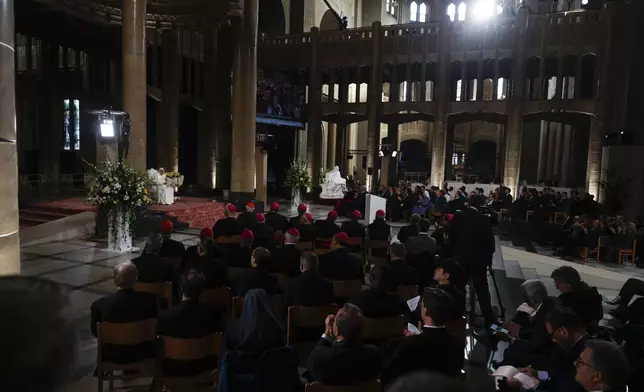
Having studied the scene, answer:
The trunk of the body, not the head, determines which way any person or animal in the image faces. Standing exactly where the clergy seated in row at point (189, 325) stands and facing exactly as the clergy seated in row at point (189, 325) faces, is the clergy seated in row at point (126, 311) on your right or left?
on your left

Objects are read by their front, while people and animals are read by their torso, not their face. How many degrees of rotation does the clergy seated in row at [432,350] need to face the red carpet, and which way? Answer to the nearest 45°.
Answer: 0° — they already face it

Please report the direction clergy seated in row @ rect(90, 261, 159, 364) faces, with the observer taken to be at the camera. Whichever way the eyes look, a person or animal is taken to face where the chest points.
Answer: facing away from the viewer

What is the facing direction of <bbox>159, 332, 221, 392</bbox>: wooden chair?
away from the camera

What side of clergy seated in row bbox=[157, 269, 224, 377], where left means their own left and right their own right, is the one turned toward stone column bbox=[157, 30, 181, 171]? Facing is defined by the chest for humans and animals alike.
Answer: front

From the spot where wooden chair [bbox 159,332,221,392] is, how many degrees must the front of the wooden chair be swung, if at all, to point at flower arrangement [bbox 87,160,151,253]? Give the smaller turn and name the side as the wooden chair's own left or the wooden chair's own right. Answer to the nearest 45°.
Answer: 0° — it already faces it

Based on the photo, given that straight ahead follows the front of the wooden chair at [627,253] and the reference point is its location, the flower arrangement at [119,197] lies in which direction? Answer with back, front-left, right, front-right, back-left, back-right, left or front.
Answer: front-left

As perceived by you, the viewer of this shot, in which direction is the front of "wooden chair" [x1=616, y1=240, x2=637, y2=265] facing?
facing to the left of the viewer

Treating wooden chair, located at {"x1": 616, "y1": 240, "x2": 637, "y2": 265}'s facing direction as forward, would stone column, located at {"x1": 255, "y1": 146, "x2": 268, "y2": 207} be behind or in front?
in front

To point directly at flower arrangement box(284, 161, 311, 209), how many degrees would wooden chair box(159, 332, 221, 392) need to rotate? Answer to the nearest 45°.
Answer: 0° — it already faces it

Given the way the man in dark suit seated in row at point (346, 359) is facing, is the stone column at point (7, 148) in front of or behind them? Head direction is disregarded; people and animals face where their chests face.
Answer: in front

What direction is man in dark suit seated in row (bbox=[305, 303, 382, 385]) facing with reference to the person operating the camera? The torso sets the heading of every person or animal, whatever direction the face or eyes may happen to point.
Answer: facing away from the viewer and to the left of the viewer

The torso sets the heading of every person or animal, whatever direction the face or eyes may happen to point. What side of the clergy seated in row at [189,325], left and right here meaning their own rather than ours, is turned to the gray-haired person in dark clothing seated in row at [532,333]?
right

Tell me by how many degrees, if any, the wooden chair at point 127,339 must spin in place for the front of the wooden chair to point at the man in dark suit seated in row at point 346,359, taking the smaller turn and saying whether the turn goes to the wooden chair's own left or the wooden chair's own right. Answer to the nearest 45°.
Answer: approximately 135° to the wooden chair's own right

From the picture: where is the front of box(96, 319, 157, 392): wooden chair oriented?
away from the camera

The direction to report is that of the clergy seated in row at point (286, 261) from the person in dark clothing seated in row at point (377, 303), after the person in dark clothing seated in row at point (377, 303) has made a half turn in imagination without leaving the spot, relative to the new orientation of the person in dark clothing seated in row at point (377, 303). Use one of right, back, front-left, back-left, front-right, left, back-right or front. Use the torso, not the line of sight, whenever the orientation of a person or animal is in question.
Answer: back-right

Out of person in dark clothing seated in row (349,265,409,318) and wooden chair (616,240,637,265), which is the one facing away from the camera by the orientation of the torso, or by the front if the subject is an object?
the person in dark clothing seated in row

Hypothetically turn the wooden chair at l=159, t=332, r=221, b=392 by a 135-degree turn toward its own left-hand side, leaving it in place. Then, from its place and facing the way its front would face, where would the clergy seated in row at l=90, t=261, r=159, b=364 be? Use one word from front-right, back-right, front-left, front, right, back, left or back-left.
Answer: right
